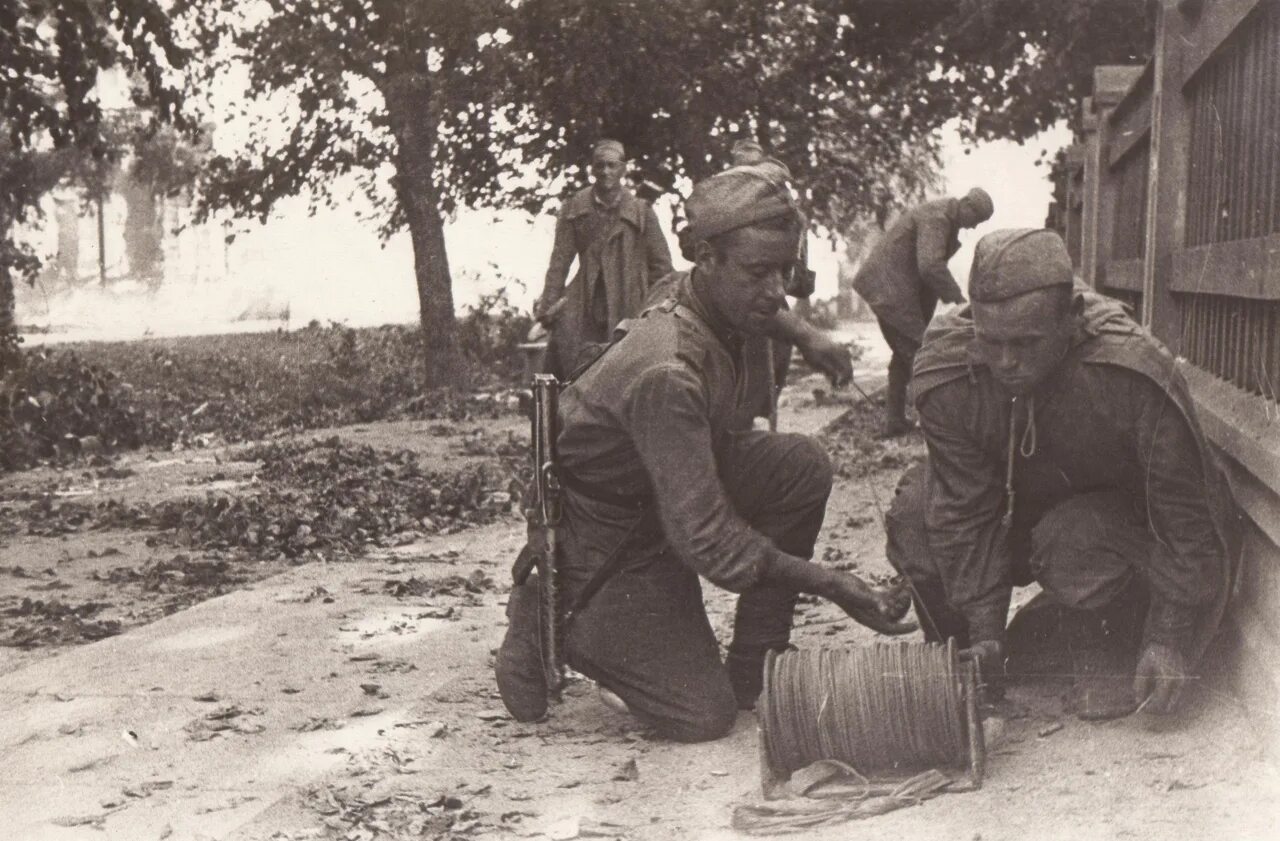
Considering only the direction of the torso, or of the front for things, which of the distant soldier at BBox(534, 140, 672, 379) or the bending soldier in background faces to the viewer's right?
the bending soldier in background

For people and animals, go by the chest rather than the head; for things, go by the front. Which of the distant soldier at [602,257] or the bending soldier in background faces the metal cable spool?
the distant soldier

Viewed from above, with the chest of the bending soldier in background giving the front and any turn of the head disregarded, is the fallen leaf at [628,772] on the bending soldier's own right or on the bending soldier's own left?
on the bending soldier's own right

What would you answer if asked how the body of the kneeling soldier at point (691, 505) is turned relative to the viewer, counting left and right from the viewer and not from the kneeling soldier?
facing to the right of the viewer

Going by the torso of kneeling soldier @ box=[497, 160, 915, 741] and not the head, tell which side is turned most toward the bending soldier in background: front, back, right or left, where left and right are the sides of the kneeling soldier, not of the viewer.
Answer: left

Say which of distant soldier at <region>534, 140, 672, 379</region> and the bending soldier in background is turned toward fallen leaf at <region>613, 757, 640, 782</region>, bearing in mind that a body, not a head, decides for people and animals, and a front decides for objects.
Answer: the distant soldier

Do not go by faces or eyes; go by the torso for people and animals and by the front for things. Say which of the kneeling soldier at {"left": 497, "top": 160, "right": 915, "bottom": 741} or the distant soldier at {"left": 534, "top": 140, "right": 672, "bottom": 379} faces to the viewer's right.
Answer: the kneeling soldier

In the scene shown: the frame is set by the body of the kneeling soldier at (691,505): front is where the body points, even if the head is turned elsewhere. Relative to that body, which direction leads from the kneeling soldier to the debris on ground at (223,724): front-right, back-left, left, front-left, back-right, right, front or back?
back

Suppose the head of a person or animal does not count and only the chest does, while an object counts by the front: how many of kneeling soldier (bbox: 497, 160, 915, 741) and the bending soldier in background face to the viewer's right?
2

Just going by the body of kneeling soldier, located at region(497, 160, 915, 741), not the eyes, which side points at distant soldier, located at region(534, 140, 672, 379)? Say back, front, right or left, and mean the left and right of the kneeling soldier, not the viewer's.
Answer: left

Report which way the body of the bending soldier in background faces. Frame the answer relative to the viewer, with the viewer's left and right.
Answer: facing to the right of the viewer
